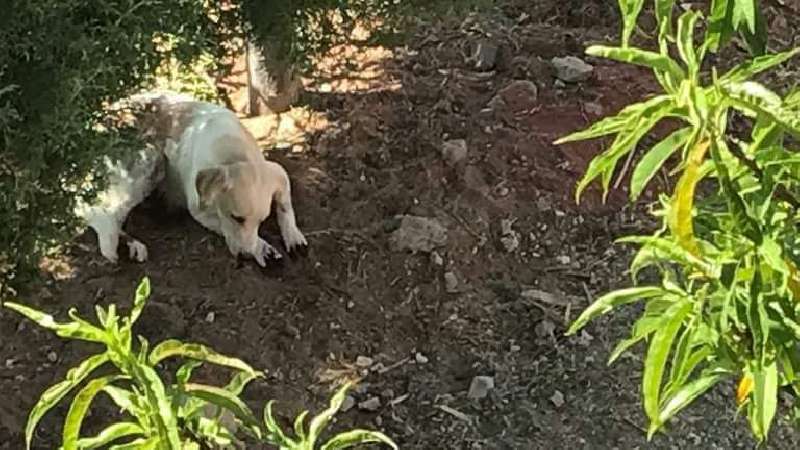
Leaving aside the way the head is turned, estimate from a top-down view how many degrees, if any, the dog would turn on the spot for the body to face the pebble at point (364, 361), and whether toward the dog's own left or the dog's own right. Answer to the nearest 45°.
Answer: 0° — it already faces it

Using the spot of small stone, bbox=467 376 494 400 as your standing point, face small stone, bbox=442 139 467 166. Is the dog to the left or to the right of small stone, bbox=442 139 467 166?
left

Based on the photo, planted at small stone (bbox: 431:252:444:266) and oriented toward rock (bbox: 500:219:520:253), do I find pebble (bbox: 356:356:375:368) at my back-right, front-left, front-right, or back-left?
back-right

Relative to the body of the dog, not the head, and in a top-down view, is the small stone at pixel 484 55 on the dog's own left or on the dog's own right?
on the dog's own left

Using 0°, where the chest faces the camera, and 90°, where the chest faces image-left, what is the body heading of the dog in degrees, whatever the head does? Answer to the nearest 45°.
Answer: approximately 315°

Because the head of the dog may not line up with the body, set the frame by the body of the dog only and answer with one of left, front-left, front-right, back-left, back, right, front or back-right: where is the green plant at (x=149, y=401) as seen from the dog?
front-right

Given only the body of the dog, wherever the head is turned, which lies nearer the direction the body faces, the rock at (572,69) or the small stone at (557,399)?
the small stone

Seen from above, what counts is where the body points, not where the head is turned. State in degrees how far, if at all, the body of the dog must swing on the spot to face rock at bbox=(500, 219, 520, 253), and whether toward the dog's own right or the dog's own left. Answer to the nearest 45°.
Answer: approximately 45° to the dog's own left

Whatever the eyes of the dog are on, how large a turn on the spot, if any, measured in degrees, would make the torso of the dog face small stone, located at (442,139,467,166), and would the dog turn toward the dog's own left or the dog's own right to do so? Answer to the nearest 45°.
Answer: approximately 45° to the dog's own left

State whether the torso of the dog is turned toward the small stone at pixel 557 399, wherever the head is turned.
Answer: yes
